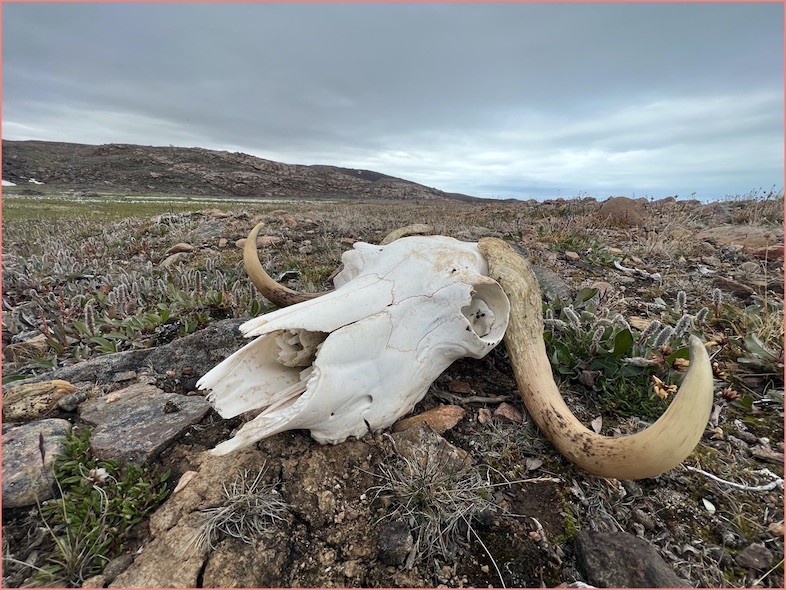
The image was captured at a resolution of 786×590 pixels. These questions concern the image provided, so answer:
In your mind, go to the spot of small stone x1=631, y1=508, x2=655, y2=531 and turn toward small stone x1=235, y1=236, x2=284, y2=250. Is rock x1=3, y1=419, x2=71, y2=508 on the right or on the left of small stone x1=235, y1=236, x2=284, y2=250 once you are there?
left

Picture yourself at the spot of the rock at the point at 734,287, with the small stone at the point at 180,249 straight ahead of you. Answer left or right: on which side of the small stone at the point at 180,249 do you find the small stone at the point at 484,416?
left

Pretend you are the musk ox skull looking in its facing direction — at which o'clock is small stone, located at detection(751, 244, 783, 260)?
The small stone is roughly at 6 o'clock from the musk ox skull.

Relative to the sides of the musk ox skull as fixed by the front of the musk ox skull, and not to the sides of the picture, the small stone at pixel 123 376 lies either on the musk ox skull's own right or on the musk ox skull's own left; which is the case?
on the musk ox skull's own right

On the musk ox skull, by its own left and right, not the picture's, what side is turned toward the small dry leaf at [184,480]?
front

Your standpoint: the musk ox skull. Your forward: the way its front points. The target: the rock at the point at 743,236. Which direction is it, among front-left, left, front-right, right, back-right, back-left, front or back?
back

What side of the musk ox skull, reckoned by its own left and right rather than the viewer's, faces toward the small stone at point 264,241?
right

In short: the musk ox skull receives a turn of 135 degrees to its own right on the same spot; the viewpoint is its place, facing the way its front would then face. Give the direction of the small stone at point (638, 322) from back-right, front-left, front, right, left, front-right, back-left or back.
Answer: front-right

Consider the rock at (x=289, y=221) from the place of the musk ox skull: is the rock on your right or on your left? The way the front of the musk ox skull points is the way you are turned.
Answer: on your right

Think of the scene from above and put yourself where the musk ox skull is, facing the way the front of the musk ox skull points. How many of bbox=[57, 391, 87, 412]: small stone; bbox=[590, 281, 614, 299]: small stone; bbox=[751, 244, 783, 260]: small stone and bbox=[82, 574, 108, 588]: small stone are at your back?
2

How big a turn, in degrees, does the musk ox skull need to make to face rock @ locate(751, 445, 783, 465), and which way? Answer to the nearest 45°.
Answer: approximately 135° to its left

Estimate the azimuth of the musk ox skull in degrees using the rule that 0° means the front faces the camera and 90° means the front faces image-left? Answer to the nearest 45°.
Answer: approximately 45°

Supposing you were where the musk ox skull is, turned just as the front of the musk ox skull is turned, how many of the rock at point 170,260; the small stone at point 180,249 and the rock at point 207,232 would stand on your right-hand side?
3

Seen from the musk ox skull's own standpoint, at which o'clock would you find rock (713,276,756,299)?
The rock is roughly at 6 o'clock from the musk ox skull.

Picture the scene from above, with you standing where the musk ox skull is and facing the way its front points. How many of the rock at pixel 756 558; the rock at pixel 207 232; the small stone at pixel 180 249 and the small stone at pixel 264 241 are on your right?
3

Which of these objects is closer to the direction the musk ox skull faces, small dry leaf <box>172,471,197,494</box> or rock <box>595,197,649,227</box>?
the small dry leaf
